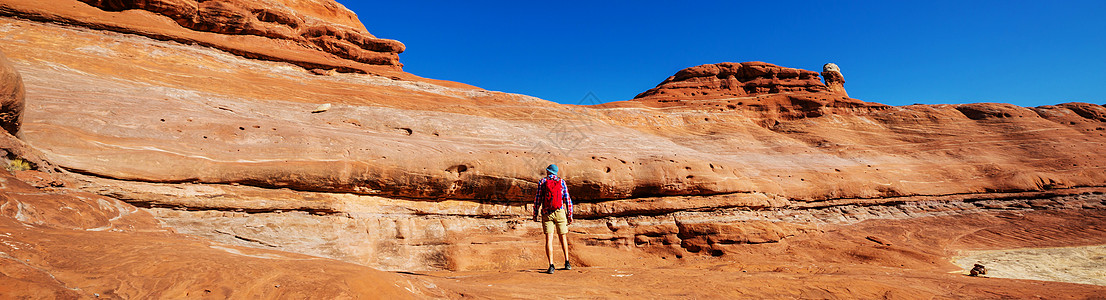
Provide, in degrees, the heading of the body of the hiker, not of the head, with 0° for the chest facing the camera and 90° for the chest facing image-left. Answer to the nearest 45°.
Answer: approximately 180°

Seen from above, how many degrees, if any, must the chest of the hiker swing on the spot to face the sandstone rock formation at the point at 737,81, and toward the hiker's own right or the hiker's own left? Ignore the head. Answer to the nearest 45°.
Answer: approximately 45° to the hiker's own right
